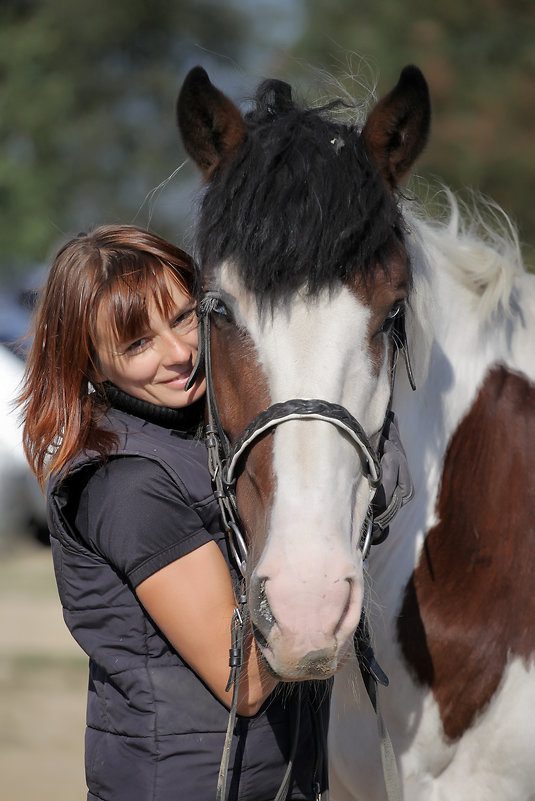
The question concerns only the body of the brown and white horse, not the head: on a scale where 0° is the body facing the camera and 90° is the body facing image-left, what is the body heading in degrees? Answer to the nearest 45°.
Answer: approximately 45°
